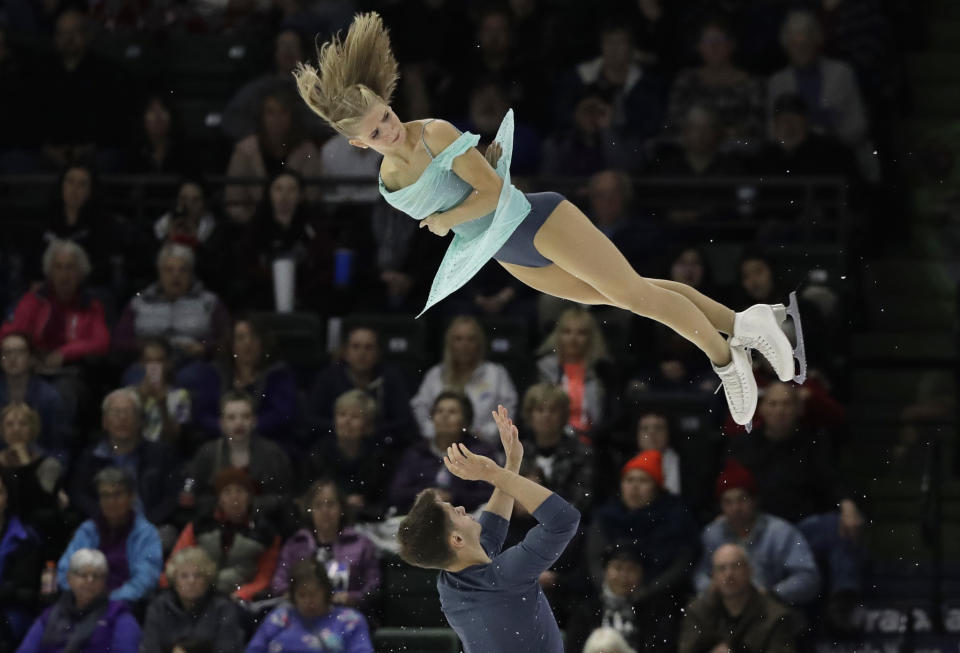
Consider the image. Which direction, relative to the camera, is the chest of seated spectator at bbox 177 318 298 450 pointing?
toward the camera

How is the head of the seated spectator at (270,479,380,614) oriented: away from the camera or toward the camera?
toward the camera

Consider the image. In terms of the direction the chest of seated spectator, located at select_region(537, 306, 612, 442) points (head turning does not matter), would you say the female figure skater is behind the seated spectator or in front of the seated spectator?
in front

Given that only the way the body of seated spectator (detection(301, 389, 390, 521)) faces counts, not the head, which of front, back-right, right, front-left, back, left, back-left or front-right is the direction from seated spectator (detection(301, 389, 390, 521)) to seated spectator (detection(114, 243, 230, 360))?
back-right

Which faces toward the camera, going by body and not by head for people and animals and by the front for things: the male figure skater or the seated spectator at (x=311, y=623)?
the seated spectator

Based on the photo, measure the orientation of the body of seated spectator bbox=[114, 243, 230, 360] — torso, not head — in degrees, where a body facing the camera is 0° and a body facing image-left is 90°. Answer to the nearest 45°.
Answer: approximately 0°

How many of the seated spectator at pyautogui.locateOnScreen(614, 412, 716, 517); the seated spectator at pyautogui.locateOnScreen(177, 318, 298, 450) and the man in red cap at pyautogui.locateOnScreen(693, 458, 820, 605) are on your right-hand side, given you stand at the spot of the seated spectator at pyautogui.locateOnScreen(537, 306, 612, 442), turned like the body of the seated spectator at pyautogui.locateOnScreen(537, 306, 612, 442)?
1

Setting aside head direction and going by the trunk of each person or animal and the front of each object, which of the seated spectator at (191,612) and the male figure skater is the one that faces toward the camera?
the seated spectator

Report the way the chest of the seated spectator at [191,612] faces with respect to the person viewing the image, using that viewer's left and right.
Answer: facing the viewer

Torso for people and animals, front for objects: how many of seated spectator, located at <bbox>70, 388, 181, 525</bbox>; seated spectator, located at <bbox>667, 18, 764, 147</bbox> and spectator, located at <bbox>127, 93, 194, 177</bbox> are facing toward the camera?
3

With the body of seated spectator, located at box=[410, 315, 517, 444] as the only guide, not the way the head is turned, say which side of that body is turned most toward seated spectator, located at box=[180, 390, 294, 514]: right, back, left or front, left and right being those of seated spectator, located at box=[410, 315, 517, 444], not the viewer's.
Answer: right

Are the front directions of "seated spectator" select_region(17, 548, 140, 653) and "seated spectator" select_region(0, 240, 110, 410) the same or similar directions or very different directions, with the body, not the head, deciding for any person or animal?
same or similar directions

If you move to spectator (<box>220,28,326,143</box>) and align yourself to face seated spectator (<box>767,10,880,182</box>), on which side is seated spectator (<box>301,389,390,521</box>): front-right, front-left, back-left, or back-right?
front-right

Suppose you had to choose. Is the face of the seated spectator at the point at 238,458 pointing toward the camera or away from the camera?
toward the camera

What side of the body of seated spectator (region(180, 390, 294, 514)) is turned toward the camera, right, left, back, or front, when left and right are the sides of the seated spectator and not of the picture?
front

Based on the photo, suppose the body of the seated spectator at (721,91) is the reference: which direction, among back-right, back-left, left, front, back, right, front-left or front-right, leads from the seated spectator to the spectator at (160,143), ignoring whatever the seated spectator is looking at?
right

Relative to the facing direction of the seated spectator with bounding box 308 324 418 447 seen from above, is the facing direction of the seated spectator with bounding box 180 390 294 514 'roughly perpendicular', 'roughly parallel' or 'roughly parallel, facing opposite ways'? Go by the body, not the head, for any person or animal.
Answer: roughly parallel

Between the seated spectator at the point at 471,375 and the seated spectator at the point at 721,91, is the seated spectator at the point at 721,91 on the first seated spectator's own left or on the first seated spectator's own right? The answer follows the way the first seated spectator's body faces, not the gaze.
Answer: on the first seated spectator's own left

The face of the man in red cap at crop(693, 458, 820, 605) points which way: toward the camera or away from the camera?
toward the camera
